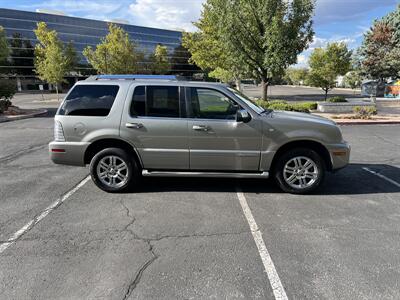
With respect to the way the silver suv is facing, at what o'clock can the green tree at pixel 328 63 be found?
The green tree is roughly at 10 o'clock from the silver suv.

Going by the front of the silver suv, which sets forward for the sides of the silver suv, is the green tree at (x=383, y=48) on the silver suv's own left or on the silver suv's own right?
on the silver suv's own left

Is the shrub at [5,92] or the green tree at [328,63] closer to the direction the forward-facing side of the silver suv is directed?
the green tree

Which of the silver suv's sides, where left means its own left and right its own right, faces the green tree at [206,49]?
left

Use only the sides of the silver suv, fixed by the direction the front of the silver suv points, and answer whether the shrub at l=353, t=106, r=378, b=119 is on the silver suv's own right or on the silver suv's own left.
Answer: on the silver suv's own left

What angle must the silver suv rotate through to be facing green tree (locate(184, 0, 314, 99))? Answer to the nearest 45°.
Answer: approximately 90° to its left

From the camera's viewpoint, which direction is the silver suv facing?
to the viewer's right

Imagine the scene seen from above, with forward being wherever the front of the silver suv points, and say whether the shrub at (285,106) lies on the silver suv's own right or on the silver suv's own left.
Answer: on the silver suv's own left

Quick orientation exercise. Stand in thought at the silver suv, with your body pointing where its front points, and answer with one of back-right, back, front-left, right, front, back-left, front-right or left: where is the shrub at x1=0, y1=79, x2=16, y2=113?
back-left

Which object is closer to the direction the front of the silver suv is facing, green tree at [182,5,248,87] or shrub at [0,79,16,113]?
the green tree
